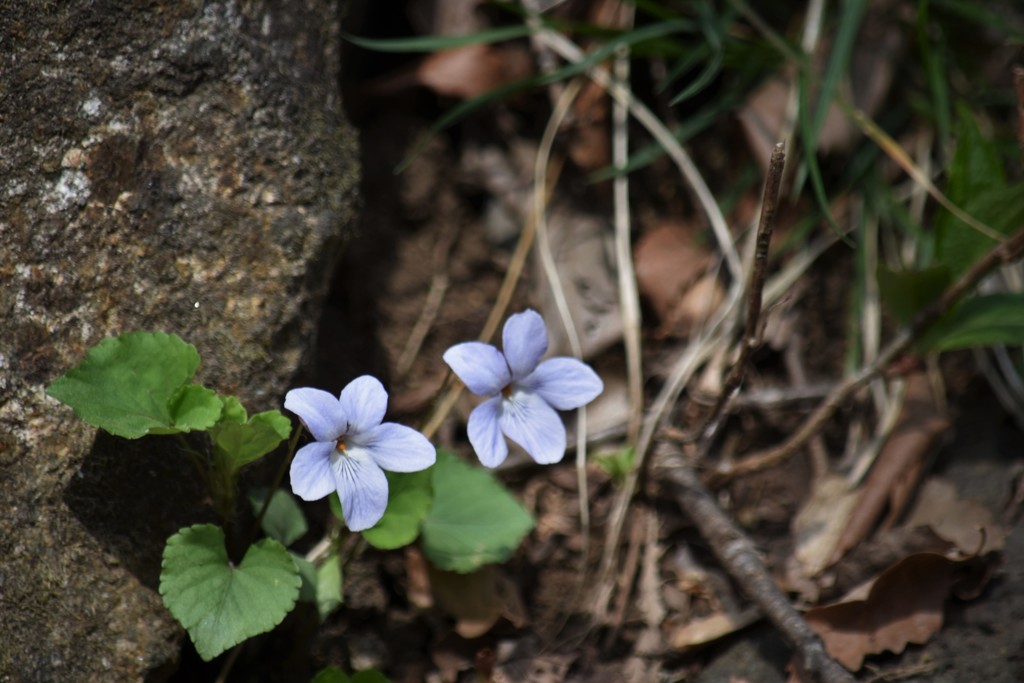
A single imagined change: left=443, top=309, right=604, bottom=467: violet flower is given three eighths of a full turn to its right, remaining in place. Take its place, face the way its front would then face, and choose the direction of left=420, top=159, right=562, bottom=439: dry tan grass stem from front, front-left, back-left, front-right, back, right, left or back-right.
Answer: front-right

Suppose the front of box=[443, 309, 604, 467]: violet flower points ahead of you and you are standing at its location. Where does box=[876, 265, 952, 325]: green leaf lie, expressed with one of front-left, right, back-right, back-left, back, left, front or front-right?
back-left

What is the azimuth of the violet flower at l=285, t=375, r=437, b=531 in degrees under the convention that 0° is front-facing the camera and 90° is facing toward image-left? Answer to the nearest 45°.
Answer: approximately 0°

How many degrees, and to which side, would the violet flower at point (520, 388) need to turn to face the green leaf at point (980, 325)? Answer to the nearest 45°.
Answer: approximately 135° to its left

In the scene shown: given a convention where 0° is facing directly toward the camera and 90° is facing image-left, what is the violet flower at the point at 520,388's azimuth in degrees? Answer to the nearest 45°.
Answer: approximately 0°

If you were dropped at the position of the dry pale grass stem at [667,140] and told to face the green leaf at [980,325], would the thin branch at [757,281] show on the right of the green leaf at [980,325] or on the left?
right

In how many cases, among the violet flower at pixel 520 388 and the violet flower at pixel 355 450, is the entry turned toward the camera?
2
